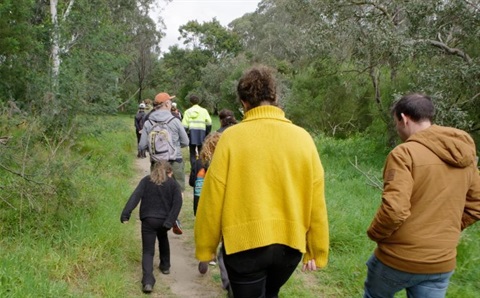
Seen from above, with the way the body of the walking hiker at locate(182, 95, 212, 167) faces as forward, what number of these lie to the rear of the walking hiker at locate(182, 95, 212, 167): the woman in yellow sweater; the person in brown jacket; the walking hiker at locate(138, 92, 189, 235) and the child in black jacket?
4

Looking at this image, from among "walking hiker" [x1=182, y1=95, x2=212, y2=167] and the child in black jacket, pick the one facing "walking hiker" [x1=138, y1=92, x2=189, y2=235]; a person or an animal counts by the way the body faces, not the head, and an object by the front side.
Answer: the child in black jacket

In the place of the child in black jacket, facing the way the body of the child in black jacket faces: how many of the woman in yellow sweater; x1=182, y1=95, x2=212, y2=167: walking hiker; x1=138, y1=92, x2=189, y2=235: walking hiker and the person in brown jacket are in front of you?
2

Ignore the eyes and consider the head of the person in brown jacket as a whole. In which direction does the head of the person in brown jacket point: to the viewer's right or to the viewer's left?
to the viewer's left

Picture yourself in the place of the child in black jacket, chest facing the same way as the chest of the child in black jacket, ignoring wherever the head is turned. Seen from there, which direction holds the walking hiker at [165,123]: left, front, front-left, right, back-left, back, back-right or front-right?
front

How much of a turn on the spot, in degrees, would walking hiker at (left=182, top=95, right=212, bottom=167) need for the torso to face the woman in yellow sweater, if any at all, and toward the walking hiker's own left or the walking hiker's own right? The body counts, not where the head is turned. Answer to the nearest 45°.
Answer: approximately 180°

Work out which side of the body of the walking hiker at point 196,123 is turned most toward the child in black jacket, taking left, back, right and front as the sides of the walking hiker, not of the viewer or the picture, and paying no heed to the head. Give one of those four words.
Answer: back

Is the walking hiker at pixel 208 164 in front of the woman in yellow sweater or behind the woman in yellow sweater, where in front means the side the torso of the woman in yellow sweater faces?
in front

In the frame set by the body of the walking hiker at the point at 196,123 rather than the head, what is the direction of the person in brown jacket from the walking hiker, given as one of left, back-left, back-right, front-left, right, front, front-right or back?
back

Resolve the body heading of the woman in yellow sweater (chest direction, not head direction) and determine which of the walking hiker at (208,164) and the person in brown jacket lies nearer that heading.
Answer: the walking hiker

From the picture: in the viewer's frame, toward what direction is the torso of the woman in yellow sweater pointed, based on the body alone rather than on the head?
away from the camera

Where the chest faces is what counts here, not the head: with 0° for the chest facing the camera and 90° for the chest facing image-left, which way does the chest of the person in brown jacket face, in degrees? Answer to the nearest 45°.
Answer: approximately 135°

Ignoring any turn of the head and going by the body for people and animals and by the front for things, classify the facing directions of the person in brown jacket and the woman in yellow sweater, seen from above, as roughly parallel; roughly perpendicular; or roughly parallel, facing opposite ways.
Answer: roughly parallel

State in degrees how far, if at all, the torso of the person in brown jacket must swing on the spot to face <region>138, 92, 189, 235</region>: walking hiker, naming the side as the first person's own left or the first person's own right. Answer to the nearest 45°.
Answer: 0° — they already face them

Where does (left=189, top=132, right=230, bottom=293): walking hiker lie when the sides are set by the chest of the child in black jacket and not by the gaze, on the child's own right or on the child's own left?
on the child's own right

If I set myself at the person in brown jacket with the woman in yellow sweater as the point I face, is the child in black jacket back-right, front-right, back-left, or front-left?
front-right

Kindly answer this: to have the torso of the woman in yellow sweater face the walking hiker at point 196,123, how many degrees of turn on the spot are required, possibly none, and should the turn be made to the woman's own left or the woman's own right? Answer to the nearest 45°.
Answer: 0° — they already face them

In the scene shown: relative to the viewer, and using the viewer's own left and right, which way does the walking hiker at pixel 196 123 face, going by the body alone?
facing away from the viewer
